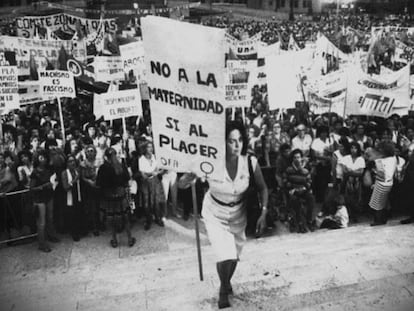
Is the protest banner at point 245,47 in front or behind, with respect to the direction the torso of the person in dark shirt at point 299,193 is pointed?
behind

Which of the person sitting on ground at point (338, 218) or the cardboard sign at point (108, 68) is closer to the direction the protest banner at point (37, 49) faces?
the person sitting on ground

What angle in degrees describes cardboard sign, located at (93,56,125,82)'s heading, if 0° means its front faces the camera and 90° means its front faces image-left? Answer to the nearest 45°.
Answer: approximately 0°

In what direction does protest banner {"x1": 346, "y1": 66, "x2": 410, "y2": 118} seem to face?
toward the camera

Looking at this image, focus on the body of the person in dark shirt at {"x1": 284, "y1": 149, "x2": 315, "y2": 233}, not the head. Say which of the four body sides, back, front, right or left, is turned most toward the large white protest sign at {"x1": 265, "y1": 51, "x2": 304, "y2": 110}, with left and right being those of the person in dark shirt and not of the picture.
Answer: back

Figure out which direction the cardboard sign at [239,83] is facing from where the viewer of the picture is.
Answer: facing the viewer

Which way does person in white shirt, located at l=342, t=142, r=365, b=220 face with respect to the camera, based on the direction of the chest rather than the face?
toward the camera

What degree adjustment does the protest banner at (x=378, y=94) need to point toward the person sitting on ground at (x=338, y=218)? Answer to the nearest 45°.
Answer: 0° — it already faces them

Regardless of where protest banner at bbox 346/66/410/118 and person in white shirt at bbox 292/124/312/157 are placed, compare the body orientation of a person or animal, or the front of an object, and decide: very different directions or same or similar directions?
same or similar directions

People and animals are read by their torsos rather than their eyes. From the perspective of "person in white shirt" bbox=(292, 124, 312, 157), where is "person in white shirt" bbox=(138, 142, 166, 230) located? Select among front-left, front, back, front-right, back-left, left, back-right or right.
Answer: front-right

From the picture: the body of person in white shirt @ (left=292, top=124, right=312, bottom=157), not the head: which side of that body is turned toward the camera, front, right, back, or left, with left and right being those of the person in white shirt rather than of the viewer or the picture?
front

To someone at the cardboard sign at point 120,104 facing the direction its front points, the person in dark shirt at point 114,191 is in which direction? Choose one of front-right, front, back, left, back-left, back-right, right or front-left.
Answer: front

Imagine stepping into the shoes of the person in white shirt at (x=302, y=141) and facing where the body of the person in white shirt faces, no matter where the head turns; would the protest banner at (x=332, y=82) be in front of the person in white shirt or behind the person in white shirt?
behind

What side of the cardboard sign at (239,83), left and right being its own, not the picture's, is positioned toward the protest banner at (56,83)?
right

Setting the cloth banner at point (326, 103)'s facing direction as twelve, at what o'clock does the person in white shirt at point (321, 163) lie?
The person in white shirt is roughly at 12 o'clock from the cloth banner.

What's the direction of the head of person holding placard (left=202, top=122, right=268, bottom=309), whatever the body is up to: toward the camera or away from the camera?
toward the camera

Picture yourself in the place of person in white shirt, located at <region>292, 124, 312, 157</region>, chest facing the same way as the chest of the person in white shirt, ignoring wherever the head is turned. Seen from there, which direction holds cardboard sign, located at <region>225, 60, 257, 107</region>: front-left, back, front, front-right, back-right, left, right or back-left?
back-right

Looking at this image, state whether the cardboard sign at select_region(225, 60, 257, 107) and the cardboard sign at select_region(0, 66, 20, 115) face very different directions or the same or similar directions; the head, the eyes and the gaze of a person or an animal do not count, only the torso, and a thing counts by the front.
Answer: same or similar directions

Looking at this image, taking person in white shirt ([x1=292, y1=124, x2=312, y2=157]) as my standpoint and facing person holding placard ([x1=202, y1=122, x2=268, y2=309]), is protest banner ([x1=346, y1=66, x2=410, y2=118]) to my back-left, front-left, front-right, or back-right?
back-left
